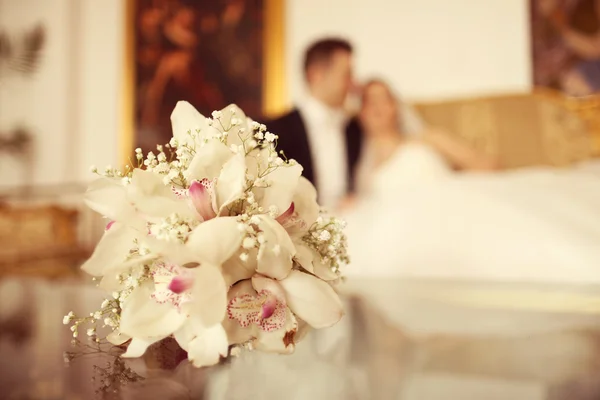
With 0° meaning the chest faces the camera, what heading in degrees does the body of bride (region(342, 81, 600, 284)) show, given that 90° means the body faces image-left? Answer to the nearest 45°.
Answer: approximately 0°

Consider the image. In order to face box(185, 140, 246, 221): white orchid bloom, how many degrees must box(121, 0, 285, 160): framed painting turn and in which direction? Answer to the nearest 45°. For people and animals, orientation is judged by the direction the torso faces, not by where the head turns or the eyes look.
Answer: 0° — it already faces it
